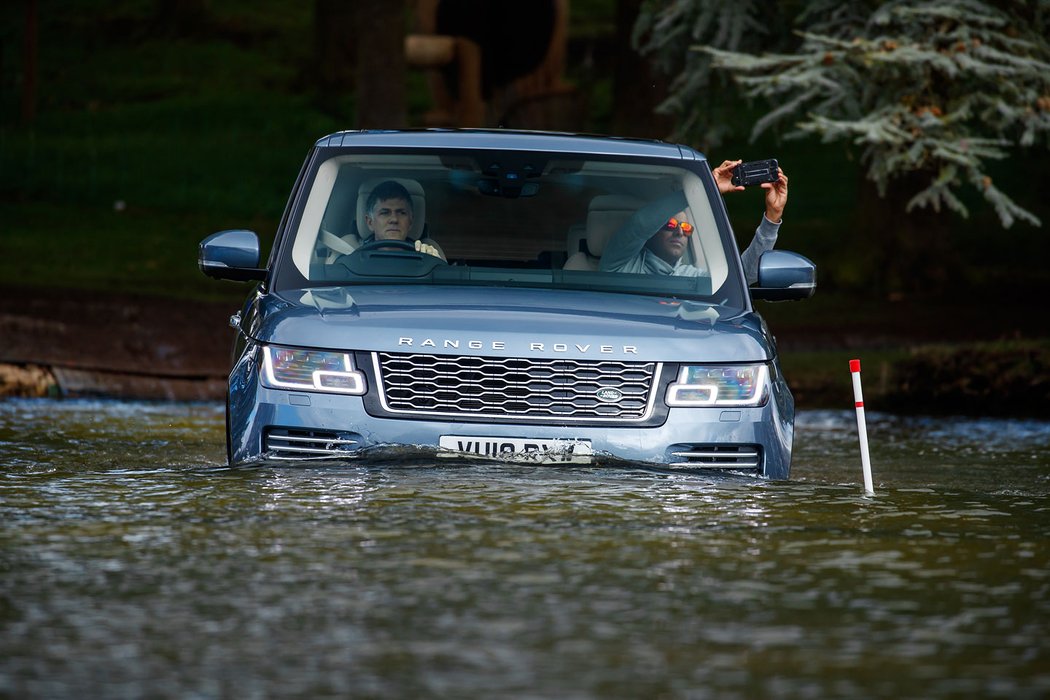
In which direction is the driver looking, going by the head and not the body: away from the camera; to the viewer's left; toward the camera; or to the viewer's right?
toward the camera

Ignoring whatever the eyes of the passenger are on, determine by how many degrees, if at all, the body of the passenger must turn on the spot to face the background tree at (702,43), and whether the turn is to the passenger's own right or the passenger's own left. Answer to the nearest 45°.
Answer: approximately 135° to the passenger's own left

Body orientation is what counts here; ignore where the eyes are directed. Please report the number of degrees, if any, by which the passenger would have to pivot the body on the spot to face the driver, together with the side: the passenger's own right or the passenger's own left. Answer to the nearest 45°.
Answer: approximately 135° to the passenger's own right

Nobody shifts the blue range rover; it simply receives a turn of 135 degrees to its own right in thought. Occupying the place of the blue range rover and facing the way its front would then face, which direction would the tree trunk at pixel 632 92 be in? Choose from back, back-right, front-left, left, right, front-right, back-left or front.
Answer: front-right

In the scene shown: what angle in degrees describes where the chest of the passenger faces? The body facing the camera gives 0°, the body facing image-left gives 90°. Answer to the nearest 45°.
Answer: approximately 315°

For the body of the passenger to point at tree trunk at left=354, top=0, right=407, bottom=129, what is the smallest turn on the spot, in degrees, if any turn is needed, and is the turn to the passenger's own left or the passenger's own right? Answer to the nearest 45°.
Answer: approximately 135° to the passenger's own left

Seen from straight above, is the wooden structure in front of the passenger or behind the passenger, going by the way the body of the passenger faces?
behind

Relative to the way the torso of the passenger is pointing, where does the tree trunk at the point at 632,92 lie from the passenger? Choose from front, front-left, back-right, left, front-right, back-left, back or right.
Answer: back-left

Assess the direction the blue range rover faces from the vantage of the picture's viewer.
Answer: facing the viewer

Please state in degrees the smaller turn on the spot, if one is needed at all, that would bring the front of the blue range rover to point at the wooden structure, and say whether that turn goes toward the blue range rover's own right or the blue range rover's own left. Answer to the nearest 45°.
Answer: approximately 180°
